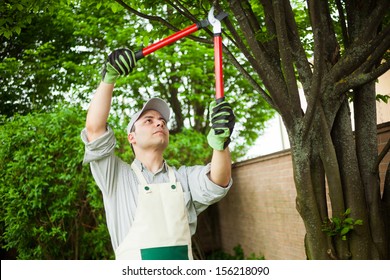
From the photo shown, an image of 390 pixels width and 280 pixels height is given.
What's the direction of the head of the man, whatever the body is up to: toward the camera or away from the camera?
toward the camera

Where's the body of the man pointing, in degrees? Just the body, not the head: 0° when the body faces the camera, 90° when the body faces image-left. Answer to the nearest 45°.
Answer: approximately 315°

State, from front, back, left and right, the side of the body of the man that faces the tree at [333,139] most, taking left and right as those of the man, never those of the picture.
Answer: left
